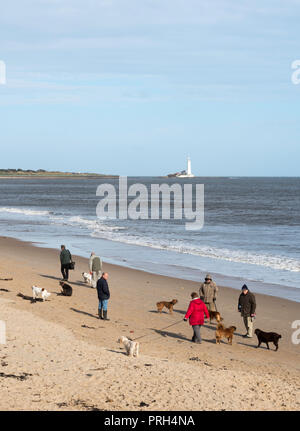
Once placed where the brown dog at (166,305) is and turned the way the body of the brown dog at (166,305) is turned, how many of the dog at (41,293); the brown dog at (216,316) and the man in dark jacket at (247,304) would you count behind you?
1

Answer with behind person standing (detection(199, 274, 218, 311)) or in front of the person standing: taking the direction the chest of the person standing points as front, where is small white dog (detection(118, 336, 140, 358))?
in front

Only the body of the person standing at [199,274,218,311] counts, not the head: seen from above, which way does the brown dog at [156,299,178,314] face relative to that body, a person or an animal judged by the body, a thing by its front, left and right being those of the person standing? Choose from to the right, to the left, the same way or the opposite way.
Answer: to the left

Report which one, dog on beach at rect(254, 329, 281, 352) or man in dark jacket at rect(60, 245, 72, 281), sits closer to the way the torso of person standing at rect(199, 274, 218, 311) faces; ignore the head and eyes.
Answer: the dog on beach

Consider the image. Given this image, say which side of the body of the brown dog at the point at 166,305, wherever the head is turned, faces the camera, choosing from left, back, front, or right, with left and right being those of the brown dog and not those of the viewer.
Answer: right
